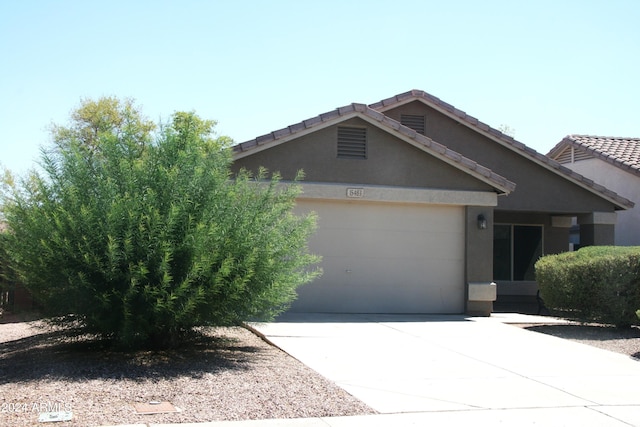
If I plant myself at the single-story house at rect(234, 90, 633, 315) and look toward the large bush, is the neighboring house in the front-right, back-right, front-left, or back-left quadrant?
back-left

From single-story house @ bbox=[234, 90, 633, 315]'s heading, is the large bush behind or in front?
in front

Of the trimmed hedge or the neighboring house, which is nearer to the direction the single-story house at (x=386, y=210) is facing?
the trimmed hedge

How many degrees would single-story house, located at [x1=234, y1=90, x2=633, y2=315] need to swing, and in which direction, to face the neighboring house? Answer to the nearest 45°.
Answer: approximately 135° to its left

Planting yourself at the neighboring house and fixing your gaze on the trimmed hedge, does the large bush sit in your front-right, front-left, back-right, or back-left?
front-right

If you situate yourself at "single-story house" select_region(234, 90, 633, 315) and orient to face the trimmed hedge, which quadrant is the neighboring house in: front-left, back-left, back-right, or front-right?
front-left

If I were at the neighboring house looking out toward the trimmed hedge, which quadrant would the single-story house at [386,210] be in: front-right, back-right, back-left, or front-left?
front-right

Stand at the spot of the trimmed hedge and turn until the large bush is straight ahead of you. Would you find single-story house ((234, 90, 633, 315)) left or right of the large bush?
right

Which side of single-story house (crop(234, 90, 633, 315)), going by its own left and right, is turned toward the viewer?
front

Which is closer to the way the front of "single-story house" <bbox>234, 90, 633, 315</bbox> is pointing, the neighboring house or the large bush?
the large bush

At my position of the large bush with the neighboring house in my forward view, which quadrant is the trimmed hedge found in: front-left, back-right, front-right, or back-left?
front-right
